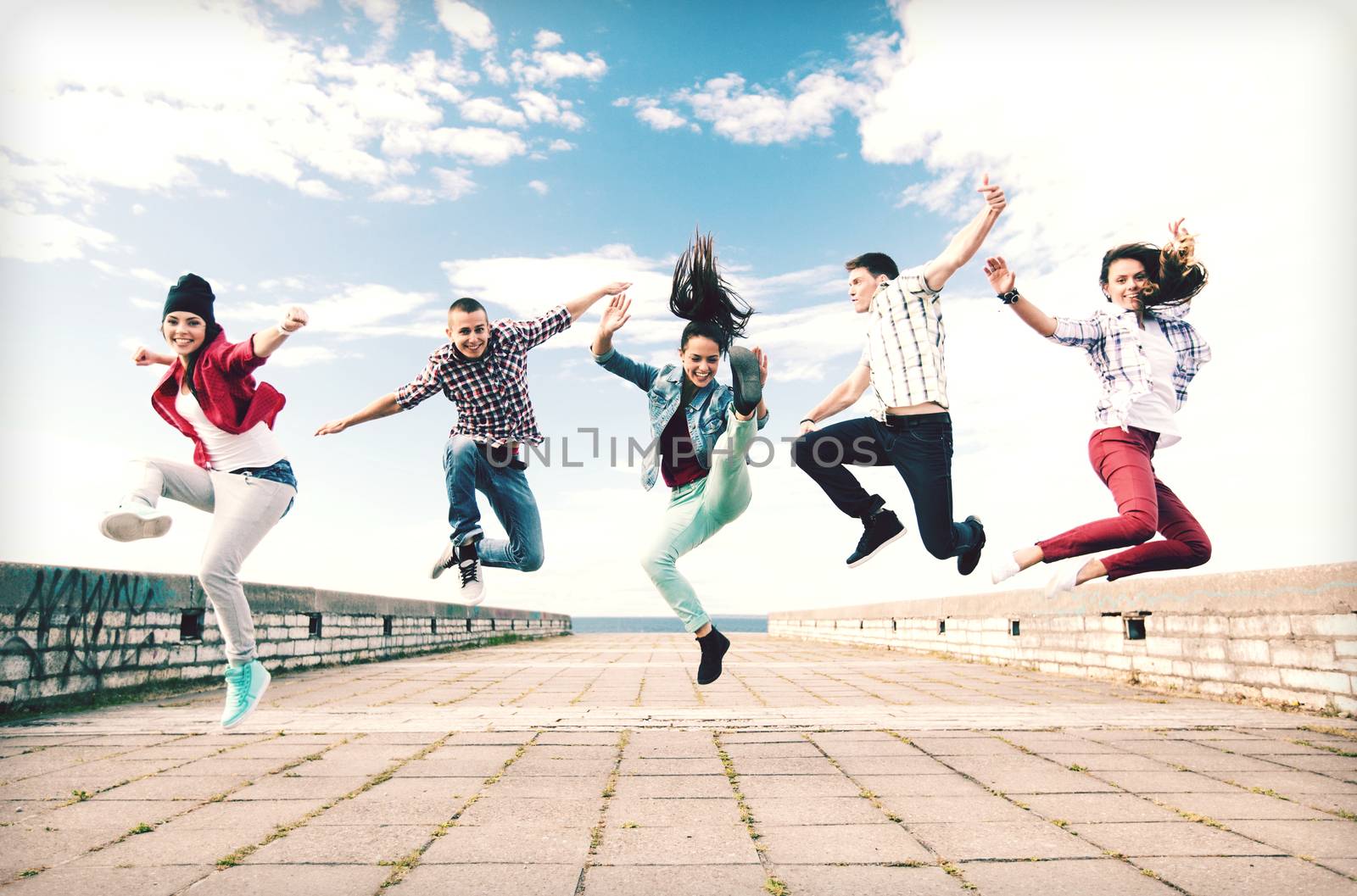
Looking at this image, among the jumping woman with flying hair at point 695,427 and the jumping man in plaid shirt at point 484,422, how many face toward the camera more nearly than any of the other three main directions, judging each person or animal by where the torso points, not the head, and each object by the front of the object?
2

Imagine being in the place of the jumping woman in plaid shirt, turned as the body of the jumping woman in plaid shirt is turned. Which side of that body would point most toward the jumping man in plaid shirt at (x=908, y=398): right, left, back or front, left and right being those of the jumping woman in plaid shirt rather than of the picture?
right

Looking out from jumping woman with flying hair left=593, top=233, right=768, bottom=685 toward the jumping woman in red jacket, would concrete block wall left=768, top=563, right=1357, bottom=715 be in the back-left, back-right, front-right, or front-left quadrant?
back-right

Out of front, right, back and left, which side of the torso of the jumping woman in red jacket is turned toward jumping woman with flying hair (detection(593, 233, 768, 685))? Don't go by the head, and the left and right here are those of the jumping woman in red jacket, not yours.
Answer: left

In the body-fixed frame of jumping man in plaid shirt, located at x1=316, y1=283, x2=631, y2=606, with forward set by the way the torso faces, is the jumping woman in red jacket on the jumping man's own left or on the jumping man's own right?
on the jumping man's own right

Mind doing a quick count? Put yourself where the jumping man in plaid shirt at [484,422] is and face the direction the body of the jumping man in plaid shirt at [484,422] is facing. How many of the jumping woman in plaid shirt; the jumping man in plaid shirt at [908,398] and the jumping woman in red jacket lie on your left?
2

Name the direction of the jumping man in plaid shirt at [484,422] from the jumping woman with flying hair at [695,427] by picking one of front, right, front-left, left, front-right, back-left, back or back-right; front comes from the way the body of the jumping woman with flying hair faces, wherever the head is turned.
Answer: right

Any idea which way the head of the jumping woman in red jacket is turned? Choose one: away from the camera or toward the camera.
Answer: toward the camera

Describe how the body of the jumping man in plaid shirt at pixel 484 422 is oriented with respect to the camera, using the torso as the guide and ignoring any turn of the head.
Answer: toward the camera

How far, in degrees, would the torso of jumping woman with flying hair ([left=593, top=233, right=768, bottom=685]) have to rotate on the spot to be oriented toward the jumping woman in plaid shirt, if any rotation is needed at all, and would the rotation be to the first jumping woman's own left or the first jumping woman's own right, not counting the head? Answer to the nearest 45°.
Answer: approximately 90° to the first jumping woman's own left

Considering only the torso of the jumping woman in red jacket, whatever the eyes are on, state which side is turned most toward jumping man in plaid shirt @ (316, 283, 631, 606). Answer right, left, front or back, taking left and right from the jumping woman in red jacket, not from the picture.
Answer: left
